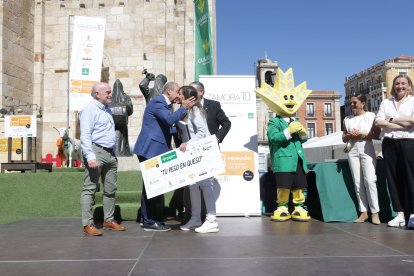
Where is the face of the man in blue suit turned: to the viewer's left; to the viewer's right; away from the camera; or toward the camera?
to the viewer's right

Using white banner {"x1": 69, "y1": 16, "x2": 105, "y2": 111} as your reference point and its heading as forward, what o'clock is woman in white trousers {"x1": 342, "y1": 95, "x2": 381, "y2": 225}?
The woman in white trousers is roughly at 11 o'clock from the white banner.

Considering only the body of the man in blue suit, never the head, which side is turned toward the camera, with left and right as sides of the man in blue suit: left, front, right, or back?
right

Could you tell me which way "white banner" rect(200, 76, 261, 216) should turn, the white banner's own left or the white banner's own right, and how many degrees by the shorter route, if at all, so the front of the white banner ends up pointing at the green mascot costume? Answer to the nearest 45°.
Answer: approximately 45° to the white banner's own left

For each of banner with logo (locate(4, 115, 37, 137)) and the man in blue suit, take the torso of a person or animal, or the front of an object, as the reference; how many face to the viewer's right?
1

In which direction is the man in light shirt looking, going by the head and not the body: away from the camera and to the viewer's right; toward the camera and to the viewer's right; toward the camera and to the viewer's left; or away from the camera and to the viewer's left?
toward the camera and to the viewer's right

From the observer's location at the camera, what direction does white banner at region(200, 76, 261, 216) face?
facing the viewer

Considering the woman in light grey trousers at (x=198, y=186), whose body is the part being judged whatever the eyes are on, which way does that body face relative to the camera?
to the viewer's left

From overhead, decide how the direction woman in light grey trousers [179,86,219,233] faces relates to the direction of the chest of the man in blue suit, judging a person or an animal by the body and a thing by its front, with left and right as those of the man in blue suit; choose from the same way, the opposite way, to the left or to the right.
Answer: the opposite way

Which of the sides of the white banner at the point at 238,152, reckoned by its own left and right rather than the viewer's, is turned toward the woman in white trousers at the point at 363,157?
left

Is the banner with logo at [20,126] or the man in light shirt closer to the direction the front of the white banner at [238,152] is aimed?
the man in light shirt

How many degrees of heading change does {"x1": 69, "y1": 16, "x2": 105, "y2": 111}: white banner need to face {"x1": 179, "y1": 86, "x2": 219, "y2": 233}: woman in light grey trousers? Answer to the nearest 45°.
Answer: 0° — it already faces them

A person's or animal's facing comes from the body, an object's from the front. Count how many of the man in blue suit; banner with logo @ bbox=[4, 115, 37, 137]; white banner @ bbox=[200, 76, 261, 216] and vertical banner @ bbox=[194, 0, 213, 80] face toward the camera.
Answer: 3

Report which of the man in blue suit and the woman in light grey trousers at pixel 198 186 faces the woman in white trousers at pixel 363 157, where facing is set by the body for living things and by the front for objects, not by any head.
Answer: the man in blue suit

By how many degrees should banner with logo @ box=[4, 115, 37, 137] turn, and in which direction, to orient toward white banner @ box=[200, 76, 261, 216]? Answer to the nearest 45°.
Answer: approximately 45° to its left

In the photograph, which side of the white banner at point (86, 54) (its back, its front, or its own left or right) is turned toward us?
front

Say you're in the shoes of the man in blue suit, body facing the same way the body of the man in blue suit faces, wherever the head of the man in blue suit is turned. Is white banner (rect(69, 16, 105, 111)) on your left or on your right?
on your left
